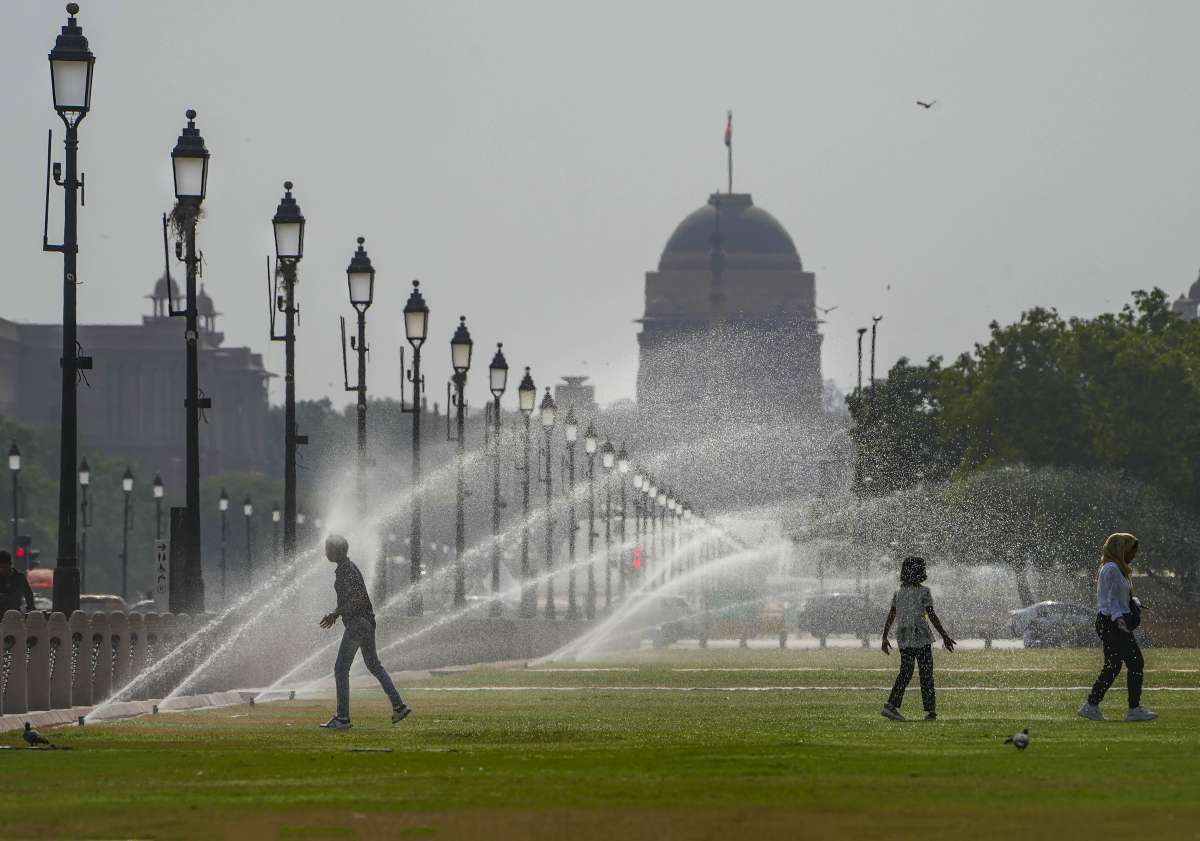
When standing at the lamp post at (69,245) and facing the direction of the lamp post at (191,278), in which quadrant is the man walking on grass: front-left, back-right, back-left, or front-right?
back-right

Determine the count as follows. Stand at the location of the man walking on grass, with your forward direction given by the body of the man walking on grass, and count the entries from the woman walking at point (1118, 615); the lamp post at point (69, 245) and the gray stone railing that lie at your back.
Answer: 1

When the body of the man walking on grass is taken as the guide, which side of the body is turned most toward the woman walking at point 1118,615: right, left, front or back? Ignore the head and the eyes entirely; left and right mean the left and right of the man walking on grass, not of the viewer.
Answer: back

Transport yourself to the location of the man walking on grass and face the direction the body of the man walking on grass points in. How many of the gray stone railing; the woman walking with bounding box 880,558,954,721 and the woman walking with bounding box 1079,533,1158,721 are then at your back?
2

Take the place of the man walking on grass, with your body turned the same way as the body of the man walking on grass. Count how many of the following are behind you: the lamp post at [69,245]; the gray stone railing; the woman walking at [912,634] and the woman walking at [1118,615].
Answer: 2

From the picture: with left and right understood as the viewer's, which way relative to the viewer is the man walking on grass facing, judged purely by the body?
facing to the left of the viewer

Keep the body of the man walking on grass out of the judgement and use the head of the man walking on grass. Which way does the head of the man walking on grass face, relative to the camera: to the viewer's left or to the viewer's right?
to the viewer's left

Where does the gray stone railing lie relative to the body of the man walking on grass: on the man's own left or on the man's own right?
on the man's own right

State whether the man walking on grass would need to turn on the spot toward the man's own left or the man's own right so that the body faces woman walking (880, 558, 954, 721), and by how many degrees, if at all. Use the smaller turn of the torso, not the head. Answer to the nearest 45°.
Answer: approximately 180°
